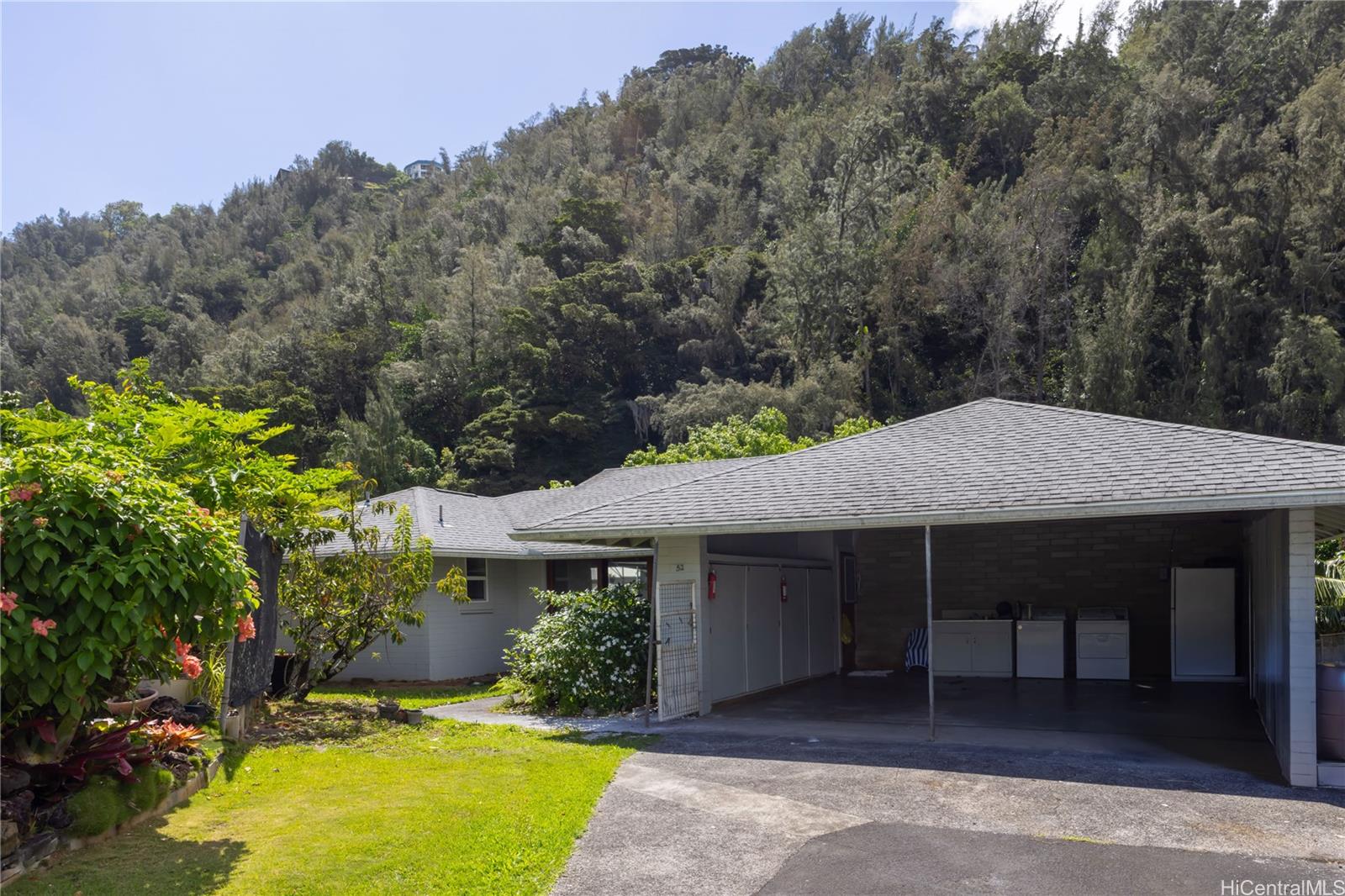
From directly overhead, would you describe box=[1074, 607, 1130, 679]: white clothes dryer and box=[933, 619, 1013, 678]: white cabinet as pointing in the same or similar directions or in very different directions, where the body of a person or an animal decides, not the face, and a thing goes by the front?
same or similar directions

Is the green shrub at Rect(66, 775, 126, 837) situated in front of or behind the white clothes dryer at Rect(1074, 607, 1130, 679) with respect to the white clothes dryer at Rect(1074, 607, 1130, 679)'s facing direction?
in front

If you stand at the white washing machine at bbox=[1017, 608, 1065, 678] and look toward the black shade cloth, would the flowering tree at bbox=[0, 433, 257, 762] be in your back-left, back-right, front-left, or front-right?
front-left

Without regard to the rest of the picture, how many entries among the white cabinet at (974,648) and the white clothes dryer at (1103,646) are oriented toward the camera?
2

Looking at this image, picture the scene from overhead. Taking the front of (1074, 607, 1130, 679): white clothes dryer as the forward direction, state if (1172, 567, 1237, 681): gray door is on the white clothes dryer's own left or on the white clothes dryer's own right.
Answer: on the white clothes dryer's own left

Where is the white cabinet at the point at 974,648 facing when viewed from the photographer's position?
facing the viewer

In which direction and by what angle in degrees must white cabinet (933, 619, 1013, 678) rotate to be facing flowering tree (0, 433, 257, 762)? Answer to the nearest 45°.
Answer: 0° — it already faces it

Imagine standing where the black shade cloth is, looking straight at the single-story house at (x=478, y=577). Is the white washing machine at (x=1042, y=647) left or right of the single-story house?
right

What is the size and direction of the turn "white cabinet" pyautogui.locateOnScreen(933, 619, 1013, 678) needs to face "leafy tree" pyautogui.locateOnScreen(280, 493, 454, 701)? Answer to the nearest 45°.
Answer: approximately 45° to its right

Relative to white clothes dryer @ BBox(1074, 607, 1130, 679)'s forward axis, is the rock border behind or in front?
in front

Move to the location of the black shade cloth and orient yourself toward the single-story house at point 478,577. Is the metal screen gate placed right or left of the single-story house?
right

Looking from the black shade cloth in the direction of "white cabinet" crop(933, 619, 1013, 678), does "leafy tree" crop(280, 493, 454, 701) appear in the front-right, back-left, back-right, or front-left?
front-left

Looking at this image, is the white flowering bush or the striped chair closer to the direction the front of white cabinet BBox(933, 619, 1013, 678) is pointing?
the white flowering bush

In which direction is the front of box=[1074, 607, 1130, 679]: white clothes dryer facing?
toward the camera
